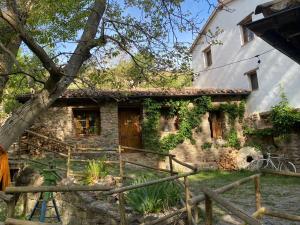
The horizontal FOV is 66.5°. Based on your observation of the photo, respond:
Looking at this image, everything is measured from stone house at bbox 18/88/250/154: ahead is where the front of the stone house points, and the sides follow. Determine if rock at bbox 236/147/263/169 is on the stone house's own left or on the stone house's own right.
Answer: on the stone house's own left

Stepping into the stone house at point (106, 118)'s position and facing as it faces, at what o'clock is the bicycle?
The bicycle is roughly at 9 o'clock from the stone house.

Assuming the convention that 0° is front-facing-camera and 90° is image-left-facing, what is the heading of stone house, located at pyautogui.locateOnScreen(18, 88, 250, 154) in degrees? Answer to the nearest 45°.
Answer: approximately 0°

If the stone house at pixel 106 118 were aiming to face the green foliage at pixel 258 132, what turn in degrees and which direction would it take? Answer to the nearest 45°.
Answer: approximately 90° to its left

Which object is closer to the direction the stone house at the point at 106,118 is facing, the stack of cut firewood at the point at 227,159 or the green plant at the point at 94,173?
the green plant

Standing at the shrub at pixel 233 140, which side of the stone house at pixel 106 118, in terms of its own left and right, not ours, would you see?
left

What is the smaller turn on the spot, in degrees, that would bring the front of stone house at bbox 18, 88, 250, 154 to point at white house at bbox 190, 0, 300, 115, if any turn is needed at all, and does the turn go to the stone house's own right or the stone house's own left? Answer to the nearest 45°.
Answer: approximately 90° to the stone house's own left

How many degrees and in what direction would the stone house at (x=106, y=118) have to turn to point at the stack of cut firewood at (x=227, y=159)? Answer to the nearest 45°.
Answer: approximately 90° to its left
